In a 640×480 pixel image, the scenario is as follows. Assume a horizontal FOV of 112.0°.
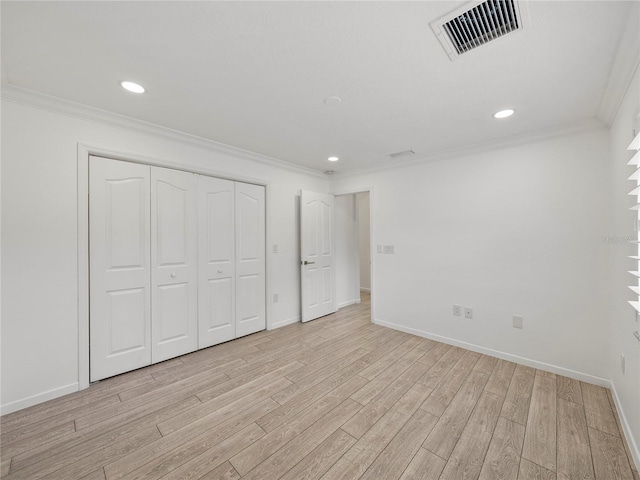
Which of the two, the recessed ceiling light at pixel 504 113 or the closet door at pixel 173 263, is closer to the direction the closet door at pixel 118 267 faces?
the recessed ceiling light

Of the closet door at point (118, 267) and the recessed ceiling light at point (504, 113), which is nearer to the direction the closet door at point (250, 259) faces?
the recessed ceiling light

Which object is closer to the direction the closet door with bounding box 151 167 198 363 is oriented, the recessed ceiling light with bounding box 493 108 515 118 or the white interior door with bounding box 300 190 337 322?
the recessed ceiling light

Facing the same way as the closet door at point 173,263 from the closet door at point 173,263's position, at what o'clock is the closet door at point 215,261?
the closet door at point 215,261 is roughly at 10 o'clock from the closet door at point 173,263.

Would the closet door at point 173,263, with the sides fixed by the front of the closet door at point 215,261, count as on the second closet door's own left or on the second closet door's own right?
on the second closet door's own right

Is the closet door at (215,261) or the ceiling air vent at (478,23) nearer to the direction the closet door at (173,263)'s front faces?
the ceiling air vent

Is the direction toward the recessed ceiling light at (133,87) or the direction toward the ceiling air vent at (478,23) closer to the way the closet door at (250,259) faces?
the ceiling air vent

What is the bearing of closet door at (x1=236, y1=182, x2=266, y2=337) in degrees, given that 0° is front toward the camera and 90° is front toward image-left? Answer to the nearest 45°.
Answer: approximately 315°
